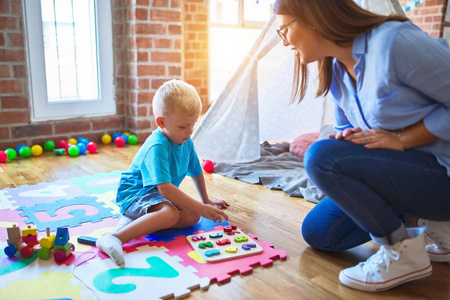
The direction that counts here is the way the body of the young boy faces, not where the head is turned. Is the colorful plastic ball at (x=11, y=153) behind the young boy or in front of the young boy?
behind

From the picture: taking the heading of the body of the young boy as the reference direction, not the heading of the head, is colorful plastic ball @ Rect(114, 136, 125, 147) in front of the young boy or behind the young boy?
behind

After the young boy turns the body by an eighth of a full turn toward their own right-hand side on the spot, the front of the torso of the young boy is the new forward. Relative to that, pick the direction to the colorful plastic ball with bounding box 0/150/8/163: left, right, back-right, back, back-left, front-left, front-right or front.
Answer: back-right

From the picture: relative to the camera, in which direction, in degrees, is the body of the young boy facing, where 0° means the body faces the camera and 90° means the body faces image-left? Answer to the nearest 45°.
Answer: approximately 315°

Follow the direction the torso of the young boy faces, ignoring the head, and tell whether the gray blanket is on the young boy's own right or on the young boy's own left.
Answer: on the young boy's own left

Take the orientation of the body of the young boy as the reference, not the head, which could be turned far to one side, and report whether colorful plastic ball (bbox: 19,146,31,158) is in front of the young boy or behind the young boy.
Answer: behind

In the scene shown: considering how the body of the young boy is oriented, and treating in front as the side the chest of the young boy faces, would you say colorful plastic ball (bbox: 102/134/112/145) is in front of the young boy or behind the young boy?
behind

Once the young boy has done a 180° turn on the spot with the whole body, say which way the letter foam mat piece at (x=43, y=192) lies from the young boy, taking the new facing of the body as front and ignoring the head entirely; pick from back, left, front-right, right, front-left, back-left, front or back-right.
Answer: front

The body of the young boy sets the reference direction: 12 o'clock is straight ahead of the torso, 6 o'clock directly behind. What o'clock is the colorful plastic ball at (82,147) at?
The colorful plastic ball is roughly at 7 o'clock from the young boy.
